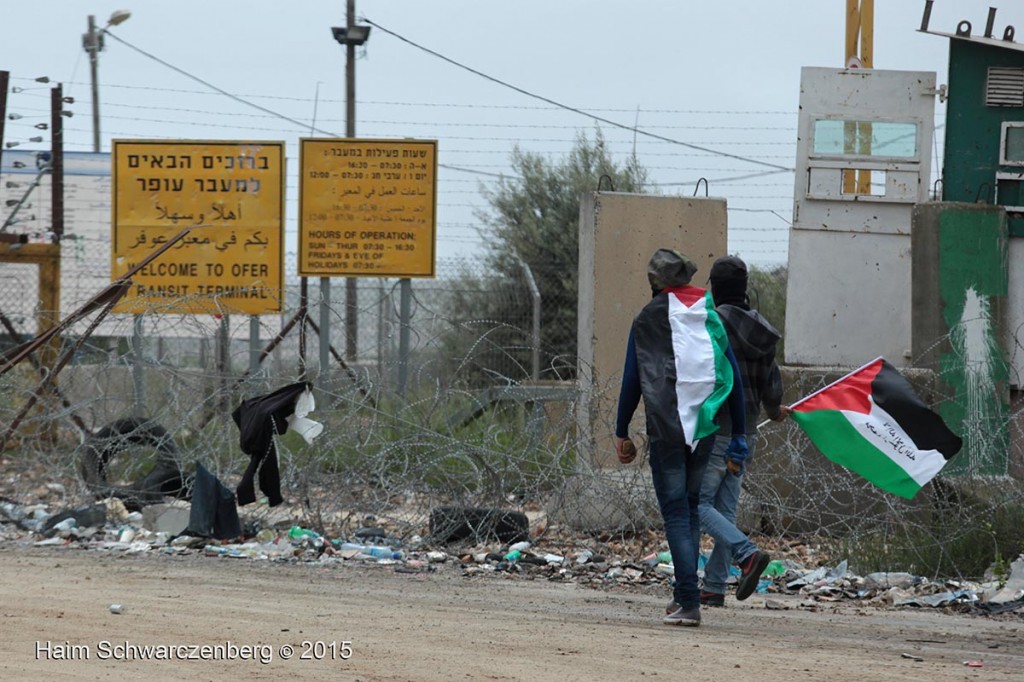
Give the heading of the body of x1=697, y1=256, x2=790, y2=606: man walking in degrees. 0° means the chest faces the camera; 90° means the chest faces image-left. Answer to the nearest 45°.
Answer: approximately 135°

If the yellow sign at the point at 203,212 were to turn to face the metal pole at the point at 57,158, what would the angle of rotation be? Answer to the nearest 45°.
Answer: approximately 135° to its right

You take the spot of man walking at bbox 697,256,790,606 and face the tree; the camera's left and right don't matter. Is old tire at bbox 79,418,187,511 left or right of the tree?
left

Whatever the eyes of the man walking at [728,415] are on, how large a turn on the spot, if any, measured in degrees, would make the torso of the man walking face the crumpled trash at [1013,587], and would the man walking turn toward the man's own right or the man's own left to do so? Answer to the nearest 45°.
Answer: approximately 90° to the man's own right

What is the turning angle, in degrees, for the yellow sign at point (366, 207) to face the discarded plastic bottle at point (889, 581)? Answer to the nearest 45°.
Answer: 0° — it already faces it

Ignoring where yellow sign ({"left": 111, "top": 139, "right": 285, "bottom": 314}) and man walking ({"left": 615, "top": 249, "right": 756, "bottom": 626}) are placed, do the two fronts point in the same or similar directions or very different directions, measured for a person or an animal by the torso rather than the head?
very different directions

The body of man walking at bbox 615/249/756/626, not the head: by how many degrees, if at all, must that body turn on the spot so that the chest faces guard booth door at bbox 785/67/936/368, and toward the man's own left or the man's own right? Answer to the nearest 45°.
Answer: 0° — they already face it

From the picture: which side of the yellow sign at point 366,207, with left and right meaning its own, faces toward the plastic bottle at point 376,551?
front

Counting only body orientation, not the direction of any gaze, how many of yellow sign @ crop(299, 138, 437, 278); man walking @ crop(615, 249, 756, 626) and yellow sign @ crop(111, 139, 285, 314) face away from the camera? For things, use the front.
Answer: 1

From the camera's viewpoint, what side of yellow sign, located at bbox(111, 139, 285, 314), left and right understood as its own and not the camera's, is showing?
front

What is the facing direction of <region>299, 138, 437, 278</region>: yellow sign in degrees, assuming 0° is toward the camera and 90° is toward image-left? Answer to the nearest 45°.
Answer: approximately 0°

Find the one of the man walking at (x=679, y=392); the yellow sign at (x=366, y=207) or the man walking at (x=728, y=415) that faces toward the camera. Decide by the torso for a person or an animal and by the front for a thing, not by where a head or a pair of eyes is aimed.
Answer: the yellow sign

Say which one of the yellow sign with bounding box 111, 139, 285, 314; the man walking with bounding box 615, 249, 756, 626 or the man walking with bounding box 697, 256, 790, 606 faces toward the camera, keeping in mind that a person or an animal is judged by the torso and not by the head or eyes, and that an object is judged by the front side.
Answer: the yellow sign

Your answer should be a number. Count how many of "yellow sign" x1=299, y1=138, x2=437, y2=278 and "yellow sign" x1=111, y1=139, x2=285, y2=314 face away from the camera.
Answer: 0

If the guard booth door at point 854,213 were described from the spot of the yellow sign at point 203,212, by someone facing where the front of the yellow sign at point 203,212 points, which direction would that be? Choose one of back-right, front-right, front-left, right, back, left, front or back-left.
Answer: front-left

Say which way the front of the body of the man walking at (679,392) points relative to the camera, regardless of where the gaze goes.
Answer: away from the camera

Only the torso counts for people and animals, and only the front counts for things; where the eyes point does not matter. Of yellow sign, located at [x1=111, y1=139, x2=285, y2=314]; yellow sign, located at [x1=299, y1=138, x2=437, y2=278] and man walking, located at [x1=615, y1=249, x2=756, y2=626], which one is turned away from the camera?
the man walking
